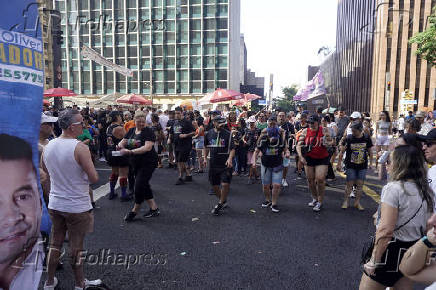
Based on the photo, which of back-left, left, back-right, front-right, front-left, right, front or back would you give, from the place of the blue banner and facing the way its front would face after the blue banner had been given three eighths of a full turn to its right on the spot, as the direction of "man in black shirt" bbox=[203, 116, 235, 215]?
right

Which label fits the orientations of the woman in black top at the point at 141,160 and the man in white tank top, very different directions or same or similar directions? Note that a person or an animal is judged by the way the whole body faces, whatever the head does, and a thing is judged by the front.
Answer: very different directions

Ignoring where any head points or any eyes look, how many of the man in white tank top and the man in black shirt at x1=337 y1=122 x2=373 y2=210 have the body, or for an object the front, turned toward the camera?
1

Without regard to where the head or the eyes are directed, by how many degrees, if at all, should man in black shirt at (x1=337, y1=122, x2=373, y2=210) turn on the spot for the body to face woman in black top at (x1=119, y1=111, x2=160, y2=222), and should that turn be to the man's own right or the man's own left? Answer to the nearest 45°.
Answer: approximately 45° to the man's own right

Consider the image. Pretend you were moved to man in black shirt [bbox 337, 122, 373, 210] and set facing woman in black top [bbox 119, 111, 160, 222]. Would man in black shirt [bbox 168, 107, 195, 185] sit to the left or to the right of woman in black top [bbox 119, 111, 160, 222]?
right

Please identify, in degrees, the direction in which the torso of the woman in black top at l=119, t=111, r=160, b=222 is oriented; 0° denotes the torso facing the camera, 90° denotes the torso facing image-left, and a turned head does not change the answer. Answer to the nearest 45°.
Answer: approximately 45°

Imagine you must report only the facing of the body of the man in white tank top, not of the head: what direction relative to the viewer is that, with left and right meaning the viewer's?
facing away from the viewer and to the right of the viewer

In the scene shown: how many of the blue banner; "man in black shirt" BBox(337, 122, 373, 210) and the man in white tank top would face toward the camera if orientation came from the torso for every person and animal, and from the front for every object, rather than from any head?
2

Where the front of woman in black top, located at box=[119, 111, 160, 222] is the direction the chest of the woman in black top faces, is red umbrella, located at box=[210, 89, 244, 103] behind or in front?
behind

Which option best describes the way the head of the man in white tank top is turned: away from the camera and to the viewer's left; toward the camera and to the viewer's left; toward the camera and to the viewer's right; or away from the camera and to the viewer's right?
away from the camera and to the viewer's right
